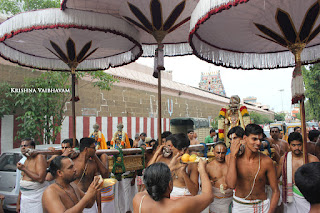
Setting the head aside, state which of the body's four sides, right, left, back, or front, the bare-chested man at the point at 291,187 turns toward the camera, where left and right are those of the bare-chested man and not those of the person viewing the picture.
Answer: front

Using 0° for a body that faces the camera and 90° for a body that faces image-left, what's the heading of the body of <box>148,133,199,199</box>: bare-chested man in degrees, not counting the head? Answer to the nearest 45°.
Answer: approximately 45°

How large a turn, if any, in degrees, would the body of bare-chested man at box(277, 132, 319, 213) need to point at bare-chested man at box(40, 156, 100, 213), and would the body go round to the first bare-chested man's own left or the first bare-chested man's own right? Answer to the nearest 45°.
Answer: approximately 45° to the first bare-chested man's own right

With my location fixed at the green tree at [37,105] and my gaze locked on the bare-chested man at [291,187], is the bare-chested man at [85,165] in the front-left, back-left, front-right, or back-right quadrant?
front-right

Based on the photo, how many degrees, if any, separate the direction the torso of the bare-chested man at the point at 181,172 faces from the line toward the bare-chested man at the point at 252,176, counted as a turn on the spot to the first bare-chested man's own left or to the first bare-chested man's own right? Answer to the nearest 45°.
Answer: approximately 135° to the first bare-chested man's own left

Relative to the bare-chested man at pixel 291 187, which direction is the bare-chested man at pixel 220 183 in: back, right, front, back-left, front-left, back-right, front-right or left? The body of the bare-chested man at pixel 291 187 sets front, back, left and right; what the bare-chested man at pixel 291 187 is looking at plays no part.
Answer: right

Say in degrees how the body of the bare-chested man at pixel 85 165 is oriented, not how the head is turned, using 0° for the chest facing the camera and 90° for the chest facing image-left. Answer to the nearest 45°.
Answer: approximately 315°

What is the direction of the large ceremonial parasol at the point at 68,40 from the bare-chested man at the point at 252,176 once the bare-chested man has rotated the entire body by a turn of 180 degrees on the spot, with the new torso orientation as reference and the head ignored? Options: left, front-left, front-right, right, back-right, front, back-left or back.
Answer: left

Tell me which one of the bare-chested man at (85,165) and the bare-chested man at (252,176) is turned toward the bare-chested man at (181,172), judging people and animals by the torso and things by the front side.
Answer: the bare-chested man at (85,165)

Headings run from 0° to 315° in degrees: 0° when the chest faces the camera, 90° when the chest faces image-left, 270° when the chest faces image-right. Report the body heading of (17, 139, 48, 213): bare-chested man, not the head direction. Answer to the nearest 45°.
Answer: approximately 45°

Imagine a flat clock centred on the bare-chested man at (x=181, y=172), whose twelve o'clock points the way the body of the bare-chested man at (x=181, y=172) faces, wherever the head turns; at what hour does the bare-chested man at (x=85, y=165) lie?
the bare-chested man at (x=85, y=165) is roughly at 2 o'clock from the bare-chested man at (x=181, y=172).

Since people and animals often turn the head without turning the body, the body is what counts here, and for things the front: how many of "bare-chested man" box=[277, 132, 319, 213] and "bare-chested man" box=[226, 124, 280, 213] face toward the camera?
2

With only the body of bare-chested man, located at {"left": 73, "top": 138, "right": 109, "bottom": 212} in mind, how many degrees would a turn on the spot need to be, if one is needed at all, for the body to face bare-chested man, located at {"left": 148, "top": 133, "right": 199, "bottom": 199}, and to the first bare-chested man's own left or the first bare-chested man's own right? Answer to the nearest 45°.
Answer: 0° — they already face them

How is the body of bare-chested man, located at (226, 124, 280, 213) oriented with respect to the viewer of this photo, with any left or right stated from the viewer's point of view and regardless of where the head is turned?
facing the viewer

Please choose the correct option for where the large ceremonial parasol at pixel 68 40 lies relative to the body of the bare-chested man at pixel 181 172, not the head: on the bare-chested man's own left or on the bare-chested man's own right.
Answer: on the bare-chested man's own right
